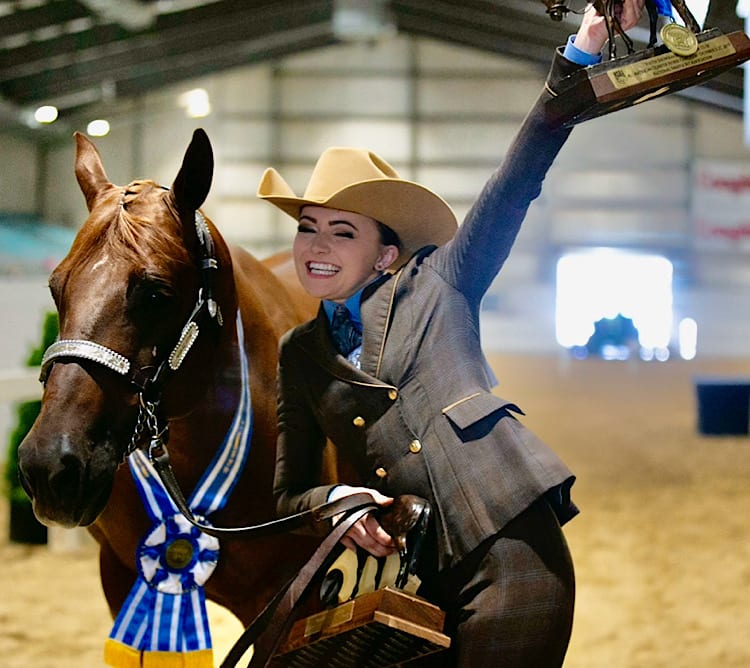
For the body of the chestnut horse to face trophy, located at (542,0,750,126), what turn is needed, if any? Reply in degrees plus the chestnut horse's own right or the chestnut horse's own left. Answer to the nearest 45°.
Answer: approximately 90° to the chestnut horse's own left

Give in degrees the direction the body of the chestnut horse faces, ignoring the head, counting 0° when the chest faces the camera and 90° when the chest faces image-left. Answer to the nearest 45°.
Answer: approximately 45°

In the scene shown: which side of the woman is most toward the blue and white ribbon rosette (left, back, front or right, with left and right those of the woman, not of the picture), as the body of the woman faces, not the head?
right

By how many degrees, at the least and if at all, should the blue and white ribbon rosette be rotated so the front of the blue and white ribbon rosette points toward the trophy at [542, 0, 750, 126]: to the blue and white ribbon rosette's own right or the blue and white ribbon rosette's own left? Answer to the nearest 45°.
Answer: approximately 45° to the blue and white ribbon rosette's own left

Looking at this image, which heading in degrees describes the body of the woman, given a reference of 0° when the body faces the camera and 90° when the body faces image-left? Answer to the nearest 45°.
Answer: approximately 45°

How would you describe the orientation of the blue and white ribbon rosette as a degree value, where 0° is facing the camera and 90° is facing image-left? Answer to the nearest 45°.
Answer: approximately 0°
